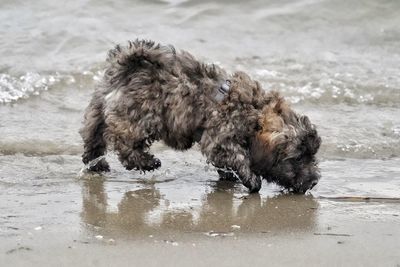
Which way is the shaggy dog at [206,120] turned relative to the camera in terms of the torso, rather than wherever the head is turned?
to the viewer's right
